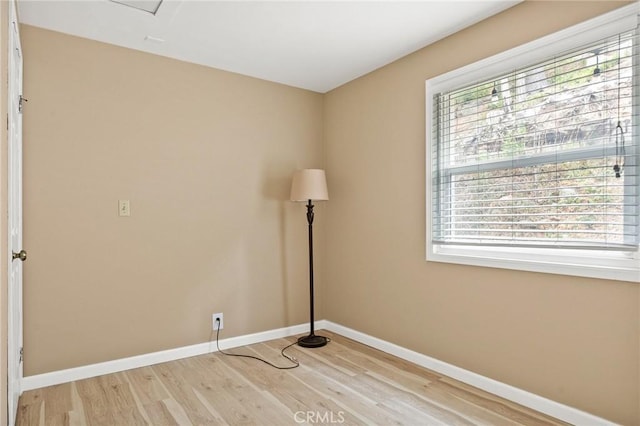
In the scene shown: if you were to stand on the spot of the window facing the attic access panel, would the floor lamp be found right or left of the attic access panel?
right

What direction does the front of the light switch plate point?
toward the camera

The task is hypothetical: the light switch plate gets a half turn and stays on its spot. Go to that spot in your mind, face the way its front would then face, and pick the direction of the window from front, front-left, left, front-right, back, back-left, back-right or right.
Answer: back-right

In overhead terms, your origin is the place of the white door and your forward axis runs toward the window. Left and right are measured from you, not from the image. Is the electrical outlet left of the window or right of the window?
left

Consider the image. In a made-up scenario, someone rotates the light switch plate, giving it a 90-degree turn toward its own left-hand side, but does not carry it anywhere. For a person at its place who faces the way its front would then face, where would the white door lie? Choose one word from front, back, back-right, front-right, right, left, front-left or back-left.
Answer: back-right

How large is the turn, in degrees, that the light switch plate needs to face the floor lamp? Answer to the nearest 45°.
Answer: approximately 90° to its left
